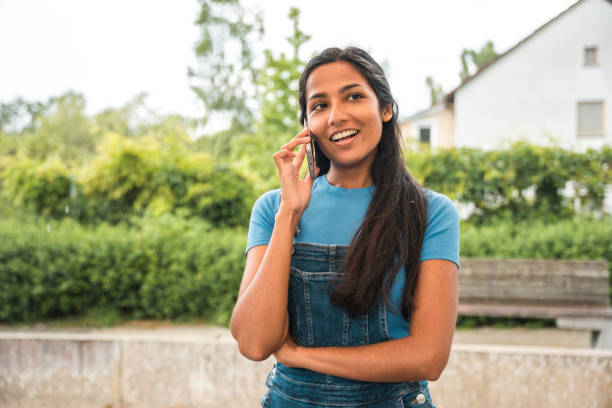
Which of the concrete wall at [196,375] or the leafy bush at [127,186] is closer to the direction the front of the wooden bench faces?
the concrete wall

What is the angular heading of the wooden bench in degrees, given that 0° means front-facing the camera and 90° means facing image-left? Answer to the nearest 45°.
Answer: approximately 0°

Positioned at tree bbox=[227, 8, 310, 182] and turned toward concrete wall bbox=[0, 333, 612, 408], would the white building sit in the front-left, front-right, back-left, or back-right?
back-left

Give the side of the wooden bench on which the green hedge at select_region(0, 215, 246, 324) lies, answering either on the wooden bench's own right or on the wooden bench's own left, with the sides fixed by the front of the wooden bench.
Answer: on the wooden bench's own right

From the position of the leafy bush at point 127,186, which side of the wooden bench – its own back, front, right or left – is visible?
right

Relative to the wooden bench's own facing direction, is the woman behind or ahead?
ahead

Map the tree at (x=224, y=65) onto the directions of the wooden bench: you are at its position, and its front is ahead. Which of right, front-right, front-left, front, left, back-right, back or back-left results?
back-right

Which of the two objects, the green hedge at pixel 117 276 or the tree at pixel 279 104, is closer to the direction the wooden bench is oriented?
the green hedge

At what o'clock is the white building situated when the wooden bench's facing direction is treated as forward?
The white building is roughly at 6 o'clock from the wooden bench.

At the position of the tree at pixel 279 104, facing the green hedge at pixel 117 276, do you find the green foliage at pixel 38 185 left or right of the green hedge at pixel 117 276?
right

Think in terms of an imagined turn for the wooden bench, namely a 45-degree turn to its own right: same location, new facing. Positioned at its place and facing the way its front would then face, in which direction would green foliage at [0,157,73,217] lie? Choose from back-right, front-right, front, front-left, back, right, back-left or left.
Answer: front-right

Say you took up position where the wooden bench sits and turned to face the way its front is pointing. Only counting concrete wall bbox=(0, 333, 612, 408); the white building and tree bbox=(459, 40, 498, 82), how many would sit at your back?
2

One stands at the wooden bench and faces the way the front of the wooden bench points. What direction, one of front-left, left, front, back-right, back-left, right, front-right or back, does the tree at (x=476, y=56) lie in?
back

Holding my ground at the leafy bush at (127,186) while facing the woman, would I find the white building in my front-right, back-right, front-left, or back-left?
back-left

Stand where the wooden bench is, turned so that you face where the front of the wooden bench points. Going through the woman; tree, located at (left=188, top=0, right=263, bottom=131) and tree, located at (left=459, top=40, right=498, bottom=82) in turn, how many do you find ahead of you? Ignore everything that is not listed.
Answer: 1
